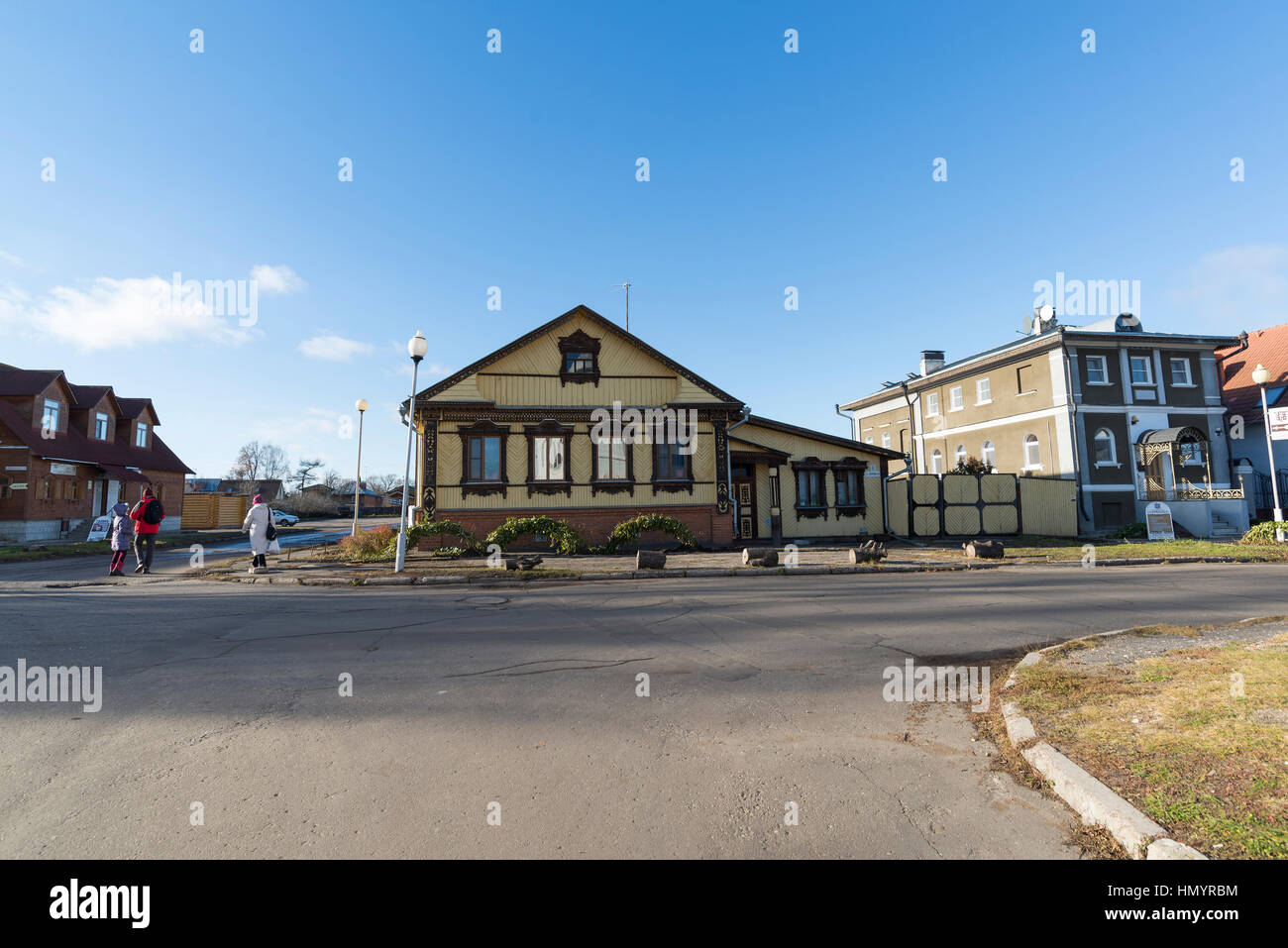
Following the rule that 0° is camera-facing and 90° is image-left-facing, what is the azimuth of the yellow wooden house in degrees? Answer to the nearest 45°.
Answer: approximately 0°

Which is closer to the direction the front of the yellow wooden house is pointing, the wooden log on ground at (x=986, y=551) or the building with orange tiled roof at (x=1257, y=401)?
the wooden log on ground

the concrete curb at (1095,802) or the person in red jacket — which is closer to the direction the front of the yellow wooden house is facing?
the concrete curb

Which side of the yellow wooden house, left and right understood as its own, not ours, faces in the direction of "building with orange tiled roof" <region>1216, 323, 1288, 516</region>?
left

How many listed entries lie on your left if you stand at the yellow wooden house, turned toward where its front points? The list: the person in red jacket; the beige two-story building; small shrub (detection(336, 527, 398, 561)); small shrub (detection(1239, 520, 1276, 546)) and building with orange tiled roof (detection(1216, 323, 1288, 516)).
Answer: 3

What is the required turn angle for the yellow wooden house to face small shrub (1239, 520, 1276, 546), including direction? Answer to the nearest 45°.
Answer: approximately 90° to its left

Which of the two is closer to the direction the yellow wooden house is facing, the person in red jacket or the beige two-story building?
the person in red jacket

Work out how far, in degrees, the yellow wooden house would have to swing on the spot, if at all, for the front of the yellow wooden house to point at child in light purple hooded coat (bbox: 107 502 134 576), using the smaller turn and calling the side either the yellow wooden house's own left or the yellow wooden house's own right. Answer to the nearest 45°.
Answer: approximately 45° to the yellow wooden house's own right

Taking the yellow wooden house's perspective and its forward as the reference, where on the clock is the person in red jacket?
The person in red jacket is roughly at 2 o'clock from the yellow wooden house.

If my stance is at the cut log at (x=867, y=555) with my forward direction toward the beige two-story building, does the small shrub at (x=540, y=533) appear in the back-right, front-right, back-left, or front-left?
back-left

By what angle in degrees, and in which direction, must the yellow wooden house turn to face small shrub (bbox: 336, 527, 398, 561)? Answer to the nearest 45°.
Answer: approximately 45° to its right

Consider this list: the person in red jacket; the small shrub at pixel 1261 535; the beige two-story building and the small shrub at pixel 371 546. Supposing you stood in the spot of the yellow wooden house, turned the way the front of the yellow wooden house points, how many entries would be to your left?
2
